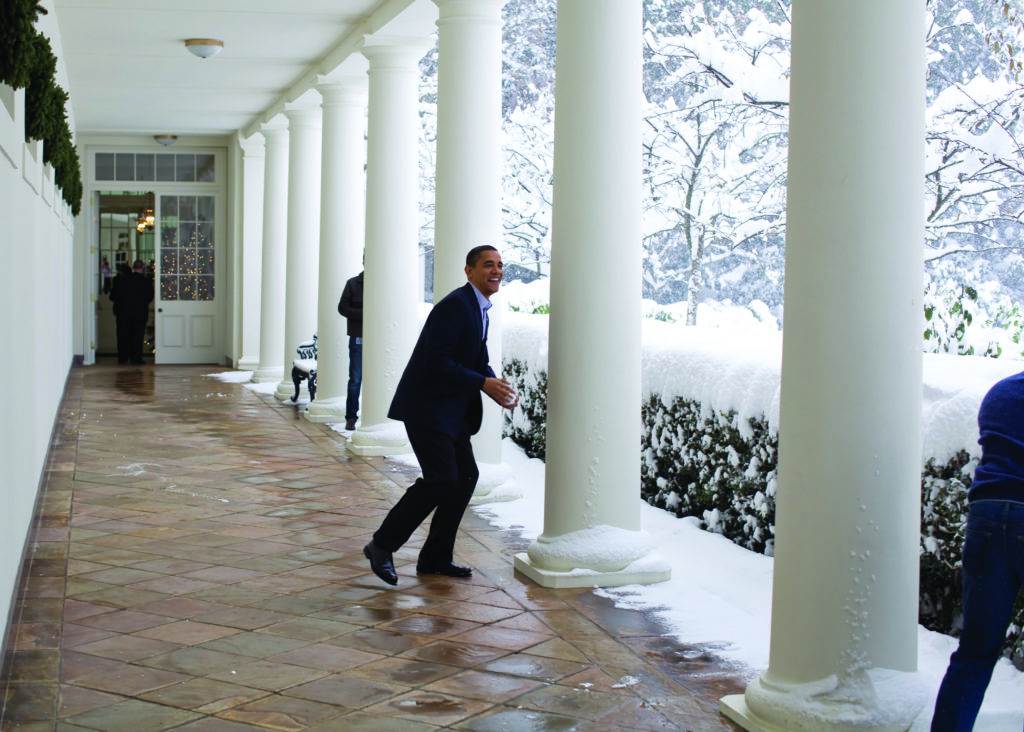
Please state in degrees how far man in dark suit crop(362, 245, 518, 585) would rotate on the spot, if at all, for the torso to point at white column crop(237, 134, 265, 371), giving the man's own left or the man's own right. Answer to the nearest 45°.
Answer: approximately 90° to the man's own left

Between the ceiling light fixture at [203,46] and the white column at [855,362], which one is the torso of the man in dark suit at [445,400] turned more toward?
the white column

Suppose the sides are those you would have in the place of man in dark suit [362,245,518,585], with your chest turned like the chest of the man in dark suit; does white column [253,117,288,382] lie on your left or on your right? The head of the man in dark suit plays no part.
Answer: on your left

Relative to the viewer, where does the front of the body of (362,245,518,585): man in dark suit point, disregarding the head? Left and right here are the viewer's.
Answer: facing to the right of the viewer

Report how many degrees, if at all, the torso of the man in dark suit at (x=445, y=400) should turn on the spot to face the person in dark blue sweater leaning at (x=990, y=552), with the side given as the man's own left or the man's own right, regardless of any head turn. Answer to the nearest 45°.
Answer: approximately 45° to the man's own right

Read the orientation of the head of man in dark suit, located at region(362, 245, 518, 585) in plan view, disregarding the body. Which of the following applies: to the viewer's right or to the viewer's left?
to the viewer's right

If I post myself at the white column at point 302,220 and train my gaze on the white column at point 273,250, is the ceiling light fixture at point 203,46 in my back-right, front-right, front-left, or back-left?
back-left

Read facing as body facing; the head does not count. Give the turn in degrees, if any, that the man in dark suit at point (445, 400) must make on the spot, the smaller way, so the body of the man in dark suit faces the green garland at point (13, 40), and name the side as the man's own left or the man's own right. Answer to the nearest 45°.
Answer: approximately 135° to the man's own right

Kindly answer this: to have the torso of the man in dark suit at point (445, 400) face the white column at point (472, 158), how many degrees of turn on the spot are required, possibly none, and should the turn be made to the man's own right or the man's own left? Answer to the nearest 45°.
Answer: approximately 90° to the man's own left
